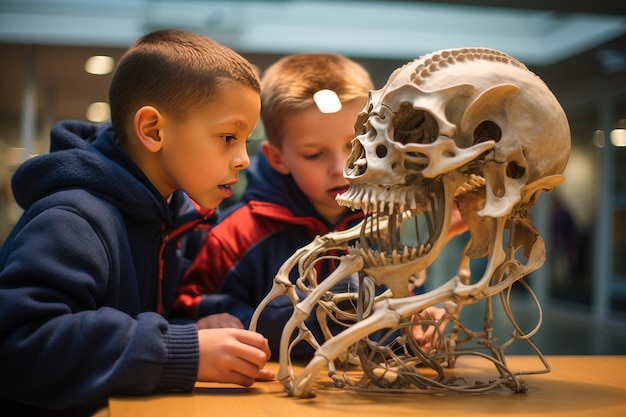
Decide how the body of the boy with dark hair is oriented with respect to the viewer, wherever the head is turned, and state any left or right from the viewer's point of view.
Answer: facing to the right of the viewer

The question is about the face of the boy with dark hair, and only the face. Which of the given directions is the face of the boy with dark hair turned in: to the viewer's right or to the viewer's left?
to the viewer's right

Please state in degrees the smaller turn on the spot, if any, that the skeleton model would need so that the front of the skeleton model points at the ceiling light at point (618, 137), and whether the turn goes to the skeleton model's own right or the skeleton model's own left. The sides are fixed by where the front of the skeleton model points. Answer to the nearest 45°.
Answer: approximately 135° to the skeleton model's own right

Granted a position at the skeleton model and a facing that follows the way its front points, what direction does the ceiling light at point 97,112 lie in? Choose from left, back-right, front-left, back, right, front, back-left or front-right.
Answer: right

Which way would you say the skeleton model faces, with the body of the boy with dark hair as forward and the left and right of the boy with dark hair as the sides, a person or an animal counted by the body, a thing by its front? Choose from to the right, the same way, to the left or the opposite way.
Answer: the opposite way

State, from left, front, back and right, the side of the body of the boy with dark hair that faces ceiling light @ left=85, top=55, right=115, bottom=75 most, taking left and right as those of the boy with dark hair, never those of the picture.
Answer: left

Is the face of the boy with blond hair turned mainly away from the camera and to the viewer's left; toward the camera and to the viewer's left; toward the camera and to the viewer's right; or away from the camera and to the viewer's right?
toward the camera and to the viewer's right

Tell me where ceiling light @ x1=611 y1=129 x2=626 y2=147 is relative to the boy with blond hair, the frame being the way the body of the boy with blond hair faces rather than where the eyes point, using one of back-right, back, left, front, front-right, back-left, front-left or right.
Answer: left

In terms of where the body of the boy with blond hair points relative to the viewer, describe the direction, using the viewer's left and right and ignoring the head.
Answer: facing the viewer and to the right of the viewer

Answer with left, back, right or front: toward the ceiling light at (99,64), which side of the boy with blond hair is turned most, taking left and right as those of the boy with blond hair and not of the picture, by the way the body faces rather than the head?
back

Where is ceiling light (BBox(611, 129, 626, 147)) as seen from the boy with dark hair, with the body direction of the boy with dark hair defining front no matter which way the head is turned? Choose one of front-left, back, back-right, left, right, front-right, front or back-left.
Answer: front-left

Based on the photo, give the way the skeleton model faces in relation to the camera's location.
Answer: facing the viewer and to the left of the viewer

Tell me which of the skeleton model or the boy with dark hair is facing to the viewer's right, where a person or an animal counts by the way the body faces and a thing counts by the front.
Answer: the boy with dark hair

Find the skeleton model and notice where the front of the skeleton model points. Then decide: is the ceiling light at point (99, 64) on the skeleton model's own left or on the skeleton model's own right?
on the skeleton model's own right

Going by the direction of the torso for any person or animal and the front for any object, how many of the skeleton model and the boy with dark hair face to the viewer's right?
1

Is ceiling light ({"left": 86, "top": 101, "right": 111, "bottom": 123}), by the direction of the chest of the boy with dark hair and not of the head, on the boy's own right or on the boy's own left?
on the boy's own left
